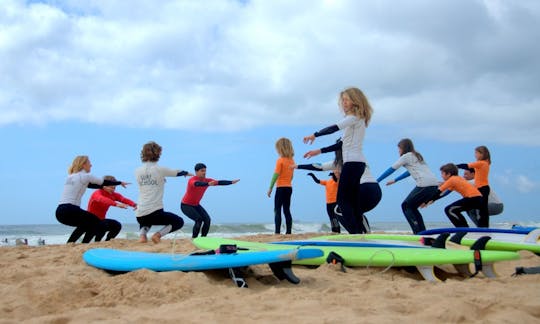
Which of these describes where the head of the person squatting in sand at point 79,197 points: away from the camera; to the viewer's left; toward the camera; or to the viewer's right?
to the viewer's right

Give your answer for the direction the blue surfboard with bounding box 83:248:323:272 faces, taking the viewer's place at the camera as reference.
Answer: facing to the left of the viewer

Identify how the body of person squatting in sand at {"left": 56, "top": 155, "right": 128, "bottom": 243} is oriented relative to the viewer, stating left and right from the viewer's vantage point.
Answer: facing to the right of the viewer

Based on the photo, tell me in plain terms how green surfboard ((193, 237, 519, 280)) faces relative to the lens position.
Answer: facing to the left of the viewer

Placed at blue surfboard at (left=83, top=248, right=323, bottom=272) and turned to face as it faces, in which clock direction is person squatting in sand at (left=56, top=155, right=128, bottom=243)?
The person squatting in sand is roughly at 2 o'clock from the blue surfboard.

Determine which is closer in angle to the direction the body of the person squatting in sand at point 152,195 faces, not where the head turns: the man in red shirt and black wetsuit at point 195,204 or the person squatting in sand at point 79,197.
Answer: the man in red shirt and black wetsuit
